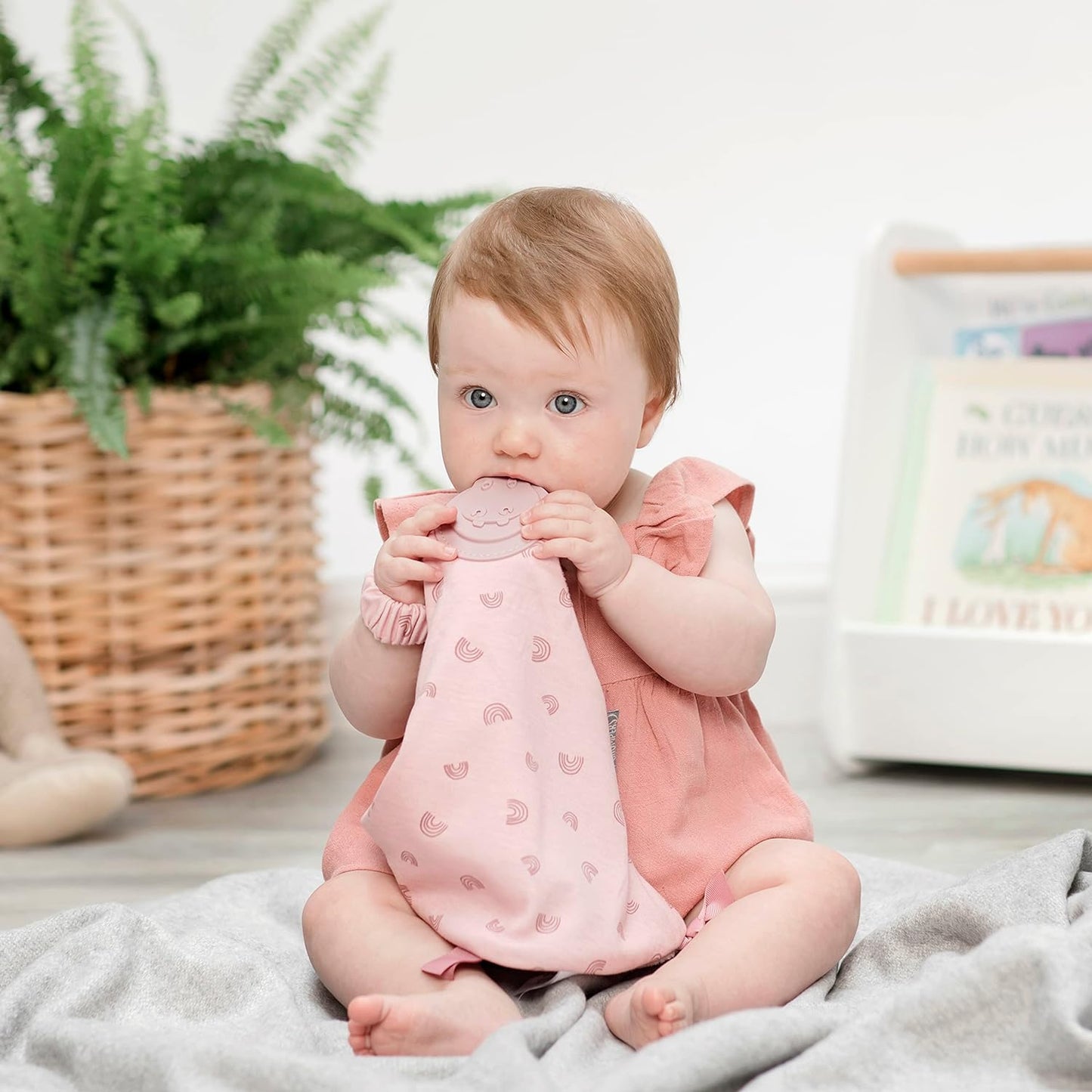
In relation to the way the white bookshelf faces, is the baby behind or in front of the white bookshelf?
in front

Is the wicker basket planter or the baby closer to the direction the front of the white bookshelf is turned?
the baby

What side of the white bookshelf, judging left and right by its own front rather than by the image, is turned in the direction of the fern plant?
right

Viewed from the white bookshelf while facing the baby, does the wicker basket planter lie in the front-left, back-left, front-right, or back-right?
front-right

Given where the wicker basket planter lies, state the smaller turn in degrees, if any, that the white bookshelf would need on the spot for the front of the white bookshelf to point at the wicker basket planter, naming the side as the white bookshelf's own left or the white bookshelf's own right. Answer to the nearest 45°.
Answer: approximately 45° to the white bookshelf's own right

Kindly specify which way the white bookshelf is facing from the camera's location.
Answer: facing the viewer
